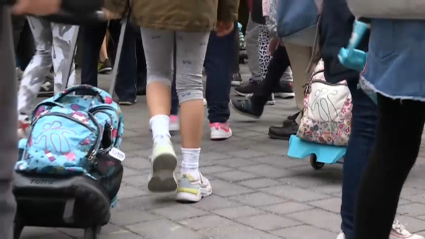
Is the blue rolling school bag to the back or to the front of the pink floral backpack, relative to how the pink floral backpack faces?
to the front

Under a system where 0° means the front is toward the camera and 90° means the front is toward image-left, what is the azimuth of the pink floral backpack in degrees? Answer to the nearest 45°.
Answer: approximately 0°

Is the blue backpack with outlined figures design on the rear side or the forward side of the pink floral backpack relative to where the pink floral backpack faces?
on the forward side
